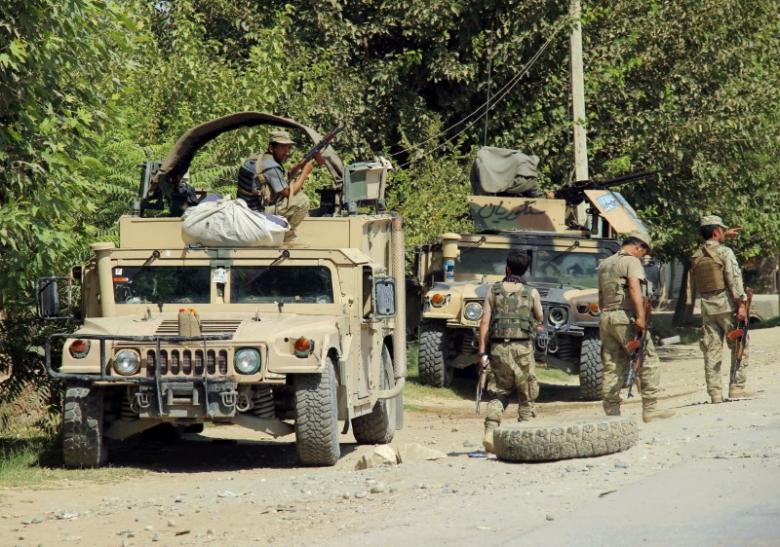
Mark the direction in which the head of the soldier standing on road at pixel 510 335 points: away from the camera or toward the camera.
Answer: away from the camera

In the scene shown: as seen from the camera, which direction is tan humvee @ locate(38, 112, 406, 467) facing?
toward the camera

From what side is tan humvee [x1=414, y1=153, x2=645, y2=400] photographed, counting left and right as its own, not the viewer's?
front

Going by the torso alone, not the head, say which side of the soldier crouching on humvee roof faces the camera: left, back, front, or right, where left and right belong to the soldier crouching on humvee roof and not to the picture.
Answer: right

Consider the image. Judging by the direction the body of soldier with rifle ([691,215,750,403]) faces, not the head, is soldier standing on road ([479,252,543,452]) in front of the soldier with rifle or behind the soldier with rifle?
behind

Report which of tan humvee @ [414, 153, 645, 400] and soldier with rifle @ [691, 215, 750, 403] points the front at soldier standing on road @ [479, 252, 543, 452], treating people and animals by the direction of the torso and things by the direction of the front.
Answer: the tan humvee

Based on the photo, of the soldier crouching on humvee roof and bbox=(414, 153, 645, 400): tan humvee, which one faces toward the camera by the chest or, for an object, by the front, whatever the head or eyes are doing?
the tan humvee

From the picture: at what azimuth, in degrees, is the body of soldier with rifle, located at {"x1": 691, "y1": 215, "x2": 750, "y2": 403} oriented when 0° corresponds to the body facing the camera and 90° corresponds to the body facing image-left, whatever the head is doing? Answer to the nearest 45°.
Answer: approximately 225°

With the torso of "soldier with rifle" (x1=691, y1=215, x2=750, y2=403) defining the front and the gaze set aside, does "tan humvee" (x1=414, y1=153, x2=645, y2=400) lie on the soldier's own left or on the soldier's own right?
on the soldier's own left

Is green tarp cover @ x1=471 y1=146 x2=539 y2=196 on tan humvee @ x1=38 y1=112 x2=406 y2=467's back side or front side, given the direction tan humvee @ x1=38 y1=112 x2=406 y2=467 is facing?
on the back side

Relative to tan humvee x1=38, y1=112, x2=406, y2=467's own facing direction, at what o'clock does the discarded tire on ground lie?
The discarded tire on ground is roughly at 10 o'clock from the tan humvee.

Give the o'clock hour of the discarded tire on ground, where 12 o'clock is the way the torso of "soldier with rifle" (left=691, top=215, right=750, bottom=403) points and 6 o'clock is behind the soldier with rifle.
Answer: The discarded tire on ground is roughly at 5 o'clock from the soldier with rifle.

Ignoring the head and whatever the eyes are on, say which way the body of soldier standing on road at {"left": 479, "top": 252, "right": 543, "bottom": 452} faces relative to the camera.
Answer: away from the camera

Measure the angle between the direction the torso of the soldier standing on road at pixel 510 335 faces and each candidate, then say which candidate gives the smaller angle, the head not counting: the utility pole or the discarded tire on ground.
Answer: the utility pole
